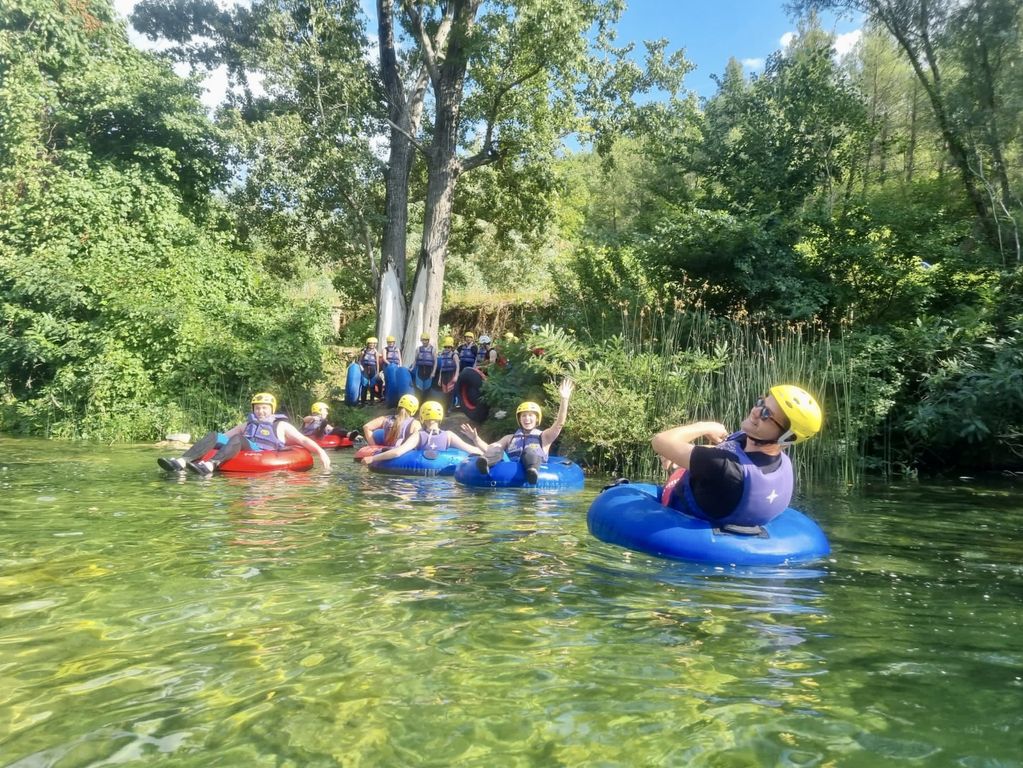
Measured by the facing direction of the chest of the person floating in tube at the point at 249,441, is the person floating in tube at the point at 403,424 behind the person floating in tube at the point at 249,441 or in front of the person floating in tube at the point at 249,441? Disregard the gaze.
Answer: behind

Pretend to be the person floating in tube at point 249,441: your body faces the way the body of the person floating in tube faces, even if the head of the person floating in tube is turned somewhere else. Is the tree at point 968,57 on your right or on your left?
on your left

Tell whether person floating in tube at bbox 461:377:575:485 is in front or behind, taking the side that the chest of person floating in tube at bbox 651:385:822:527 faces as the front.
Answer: in front

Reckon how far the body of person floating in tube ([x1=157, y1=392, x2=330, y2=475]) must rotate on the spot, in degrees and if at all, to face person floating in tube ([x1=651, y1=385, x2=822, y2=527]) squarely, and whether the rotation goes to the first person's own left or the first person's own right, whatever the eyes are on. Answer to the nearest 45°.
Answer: approximately 90° to the first person's own left

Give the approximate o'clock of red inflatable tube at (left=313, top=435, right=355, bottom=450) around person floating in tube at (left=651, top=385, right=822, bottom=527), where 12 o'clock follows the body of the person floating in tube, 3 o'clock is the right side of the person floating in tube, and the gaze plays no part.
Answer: The red inflatable tube is roughly at 12 o'clock from the person floating in tube.

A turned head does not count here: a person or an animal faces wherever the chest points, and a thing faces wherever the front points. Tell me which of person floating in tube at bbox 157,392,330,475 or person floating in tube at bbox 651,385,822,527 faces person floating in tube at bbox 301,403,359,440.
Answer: person floating in tube at bbox 651,385,822,527

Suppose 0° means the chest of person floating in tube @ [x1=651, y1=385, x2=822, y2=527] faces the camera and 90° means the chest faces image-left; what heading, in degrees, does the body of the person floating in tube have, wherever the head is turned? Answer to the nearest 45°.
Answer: approximately 135°

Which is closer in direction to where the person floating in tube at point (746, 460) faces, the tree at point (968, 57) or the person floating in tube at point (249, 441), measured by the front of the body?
the person floating in tube

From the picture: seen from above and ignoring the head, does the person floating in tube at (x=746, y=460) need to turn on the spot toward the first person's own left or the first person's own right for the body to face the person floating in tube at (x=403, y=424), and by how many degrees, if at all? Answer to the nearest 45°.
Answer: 0° — they already face them
